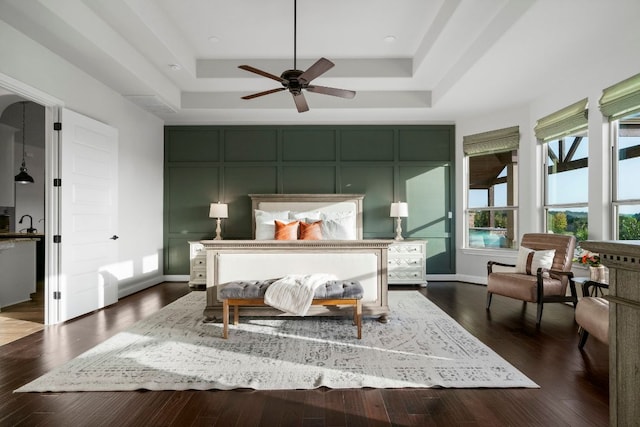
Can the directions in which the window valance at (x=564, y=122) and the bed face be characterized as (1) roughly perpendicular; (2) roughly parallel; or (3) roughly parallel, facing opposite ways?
roughly perpendicular

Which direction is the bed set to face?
toward the camera

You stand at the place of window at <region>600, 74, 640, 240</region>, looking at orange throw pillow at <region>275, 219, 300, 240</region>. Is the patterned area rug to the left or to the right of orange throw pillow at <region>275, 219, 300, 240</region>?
left

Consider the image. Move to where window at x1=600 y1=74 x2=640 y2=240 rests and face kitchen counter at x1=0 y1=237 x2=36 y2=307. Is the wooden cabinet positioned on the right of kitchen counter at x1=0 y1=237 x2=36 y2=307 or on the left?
left

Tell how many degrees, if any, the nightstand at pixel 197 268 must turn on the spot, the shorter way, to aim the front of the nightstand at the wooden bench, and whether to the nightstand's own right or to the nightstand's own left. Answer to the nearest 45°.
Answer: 0° — it already faces it

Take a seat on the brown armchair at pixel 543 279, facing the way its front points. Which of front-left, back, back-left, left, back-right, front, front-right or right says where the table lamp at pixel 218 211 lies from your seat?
front-right

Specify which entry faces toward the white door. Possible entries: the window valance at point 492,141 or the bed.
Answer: the window valance

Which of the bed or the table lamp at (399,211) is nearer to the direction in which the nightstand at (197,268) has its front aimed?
the bed

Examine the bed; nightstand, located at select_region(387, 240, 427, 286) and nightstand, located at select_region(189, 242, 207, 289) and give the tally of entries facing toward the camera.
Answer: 3

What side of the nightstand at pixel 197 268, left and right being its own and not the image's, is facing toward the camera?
front

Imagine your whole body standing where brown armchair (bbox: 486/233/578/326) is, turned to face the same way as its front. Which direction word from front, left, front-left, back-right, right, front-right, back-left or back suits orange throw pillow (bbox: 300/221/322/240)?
front-right

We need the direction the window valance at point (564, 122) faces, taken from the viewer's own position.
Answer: facing the viewer and to the left of the viewer

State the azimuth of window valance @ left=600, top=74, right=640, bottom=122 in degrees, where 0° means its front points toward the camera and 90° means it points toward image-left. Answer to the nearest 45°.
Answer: approximately 45°

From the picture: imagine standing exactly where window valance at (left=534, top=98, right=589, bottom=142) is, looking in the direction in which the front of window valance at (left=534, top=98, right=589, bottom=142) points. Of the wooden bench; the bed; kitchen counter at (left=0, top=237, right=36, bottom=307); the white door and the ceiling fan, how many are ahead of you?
5
